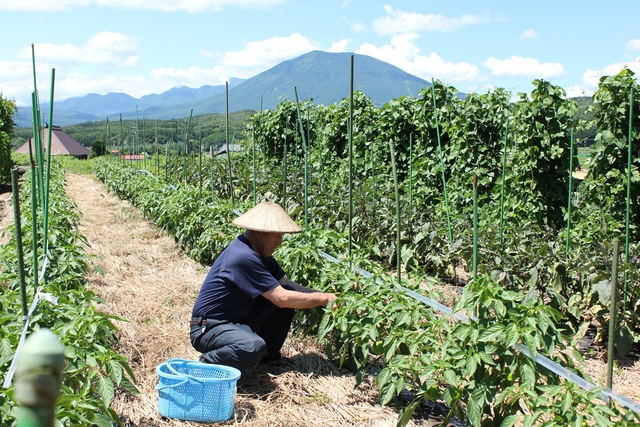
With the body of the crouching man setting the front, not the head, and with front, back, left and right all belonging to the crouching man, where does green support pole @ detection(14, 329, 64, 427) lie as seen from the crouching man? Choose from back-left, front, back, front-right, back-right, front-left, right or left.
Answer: right

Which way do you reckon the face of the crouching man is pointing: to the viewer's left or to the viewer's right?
to the viewer's right

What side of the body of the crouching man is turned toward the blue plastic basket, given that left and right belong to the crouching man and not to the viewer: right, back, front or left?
right

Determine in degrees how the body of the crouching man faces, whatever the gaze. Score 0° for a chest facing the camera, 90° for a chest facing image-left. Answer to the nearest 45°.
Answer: approximately 270°

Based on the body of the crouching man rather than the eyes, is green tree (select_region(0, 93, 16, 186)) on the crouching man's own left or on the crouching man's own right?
on the crouching man's own left

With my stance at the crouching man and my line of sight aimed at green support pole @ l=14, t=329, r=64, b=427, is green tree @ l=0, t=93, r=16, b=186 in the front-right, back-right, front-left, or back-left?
back-right

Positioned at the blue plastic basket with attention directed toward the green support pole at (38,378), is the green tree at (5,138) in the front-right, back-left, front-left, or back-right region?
back-right
